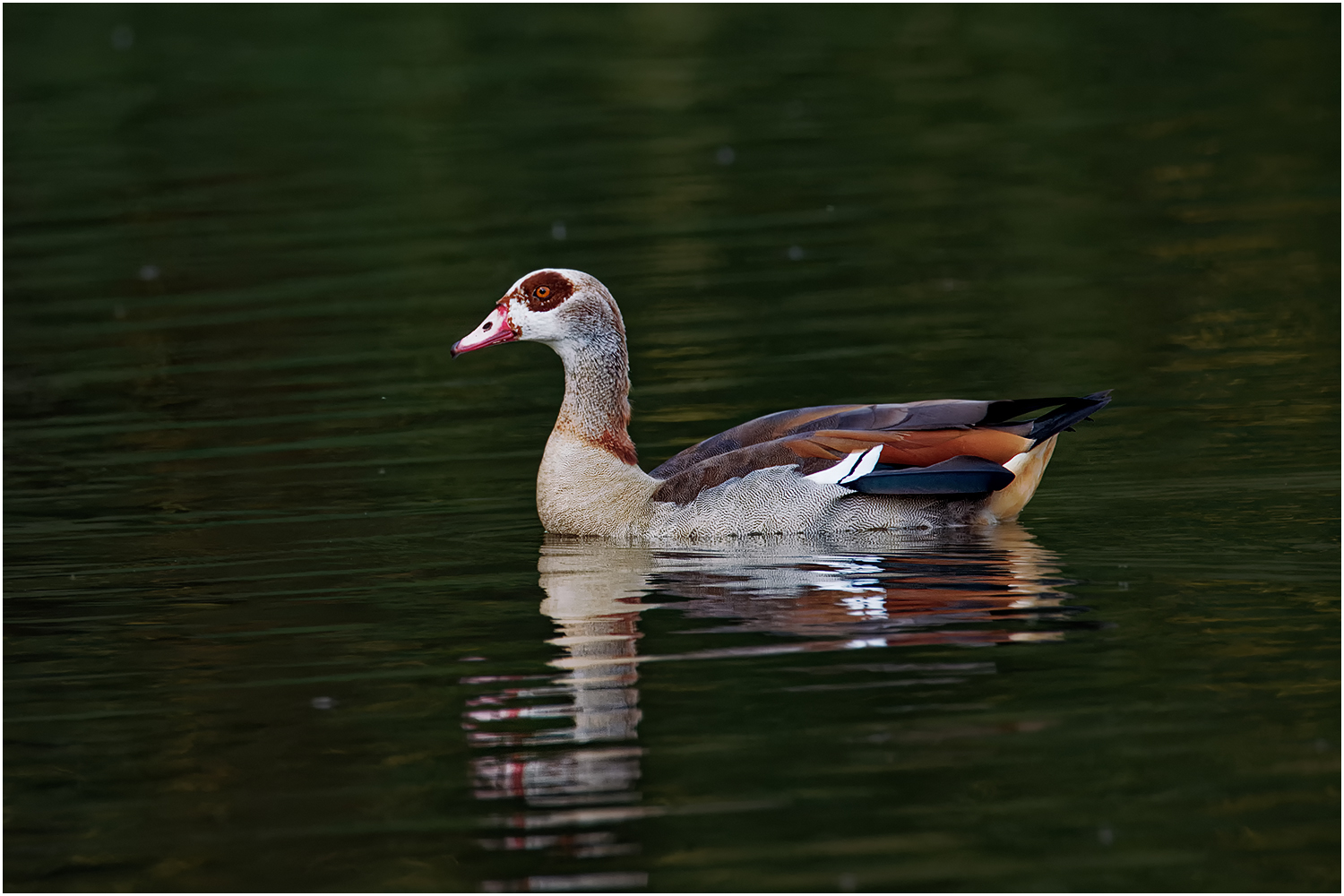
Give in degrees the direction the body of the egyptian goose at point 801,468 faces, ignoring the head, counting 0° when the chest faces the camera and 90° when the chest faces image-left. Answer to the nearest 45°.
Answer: approximately 90°
